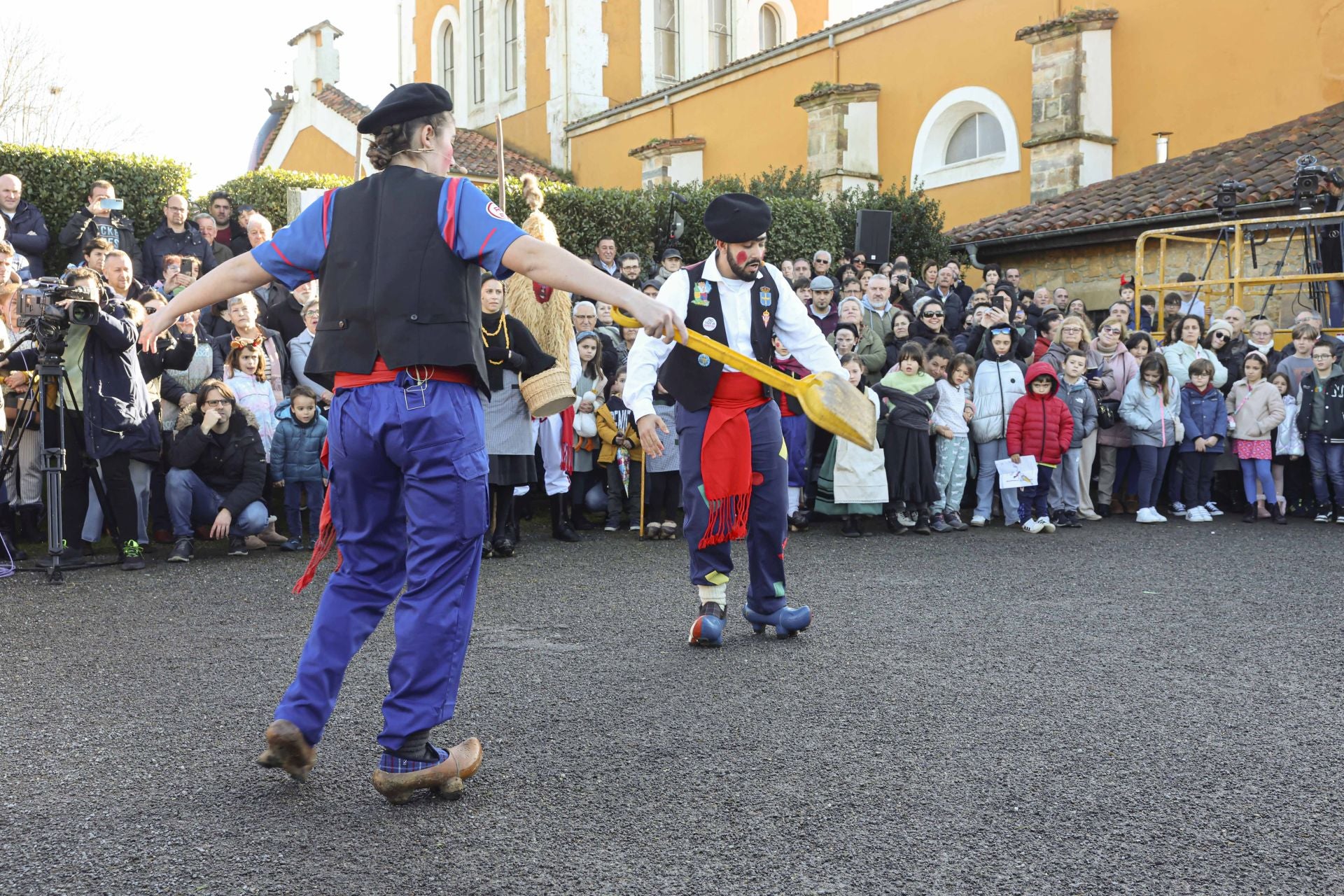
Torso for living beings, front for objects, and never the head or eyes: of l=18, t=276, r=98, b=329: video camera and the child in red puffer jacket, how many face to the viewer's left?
0

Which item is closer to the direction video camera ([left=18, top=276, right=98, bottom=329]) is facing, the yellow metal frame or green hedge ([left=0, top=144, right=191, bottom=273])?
the yellow metal frame

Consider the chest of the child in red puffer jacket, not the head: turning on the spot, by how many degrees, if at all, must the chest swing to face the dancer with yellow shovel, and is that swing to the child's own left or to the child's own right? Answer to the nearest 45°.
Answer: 0° — they already face them

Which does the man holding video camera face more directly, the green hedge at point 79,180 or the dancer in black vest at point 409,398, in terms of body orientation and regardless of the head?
the dancer in black vest

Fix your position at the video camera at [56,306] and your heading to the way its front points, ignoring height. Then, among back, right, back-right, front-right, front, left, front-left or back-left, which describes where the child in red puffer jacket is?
front-left

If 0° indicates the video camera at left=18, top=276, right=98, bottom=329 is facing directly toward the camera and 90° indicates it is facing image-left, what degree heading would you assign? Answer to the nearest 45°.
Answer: approximately 315°

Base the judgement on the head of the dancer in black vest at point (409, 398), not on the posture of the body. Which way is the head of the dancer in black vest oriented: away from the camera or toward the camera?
away from the camera

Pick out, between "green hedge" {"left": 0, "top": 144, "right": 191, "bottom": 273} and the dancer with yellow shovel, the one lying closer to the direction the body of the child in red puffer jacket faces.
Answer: the dancer with yellow shovel

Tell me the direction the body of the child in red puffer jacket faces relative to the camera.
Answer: toward the camera

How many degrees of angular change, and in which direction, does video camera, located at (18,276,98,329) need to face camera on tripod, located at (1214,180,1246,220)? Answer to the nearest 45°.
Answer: approximately 45° to its left
